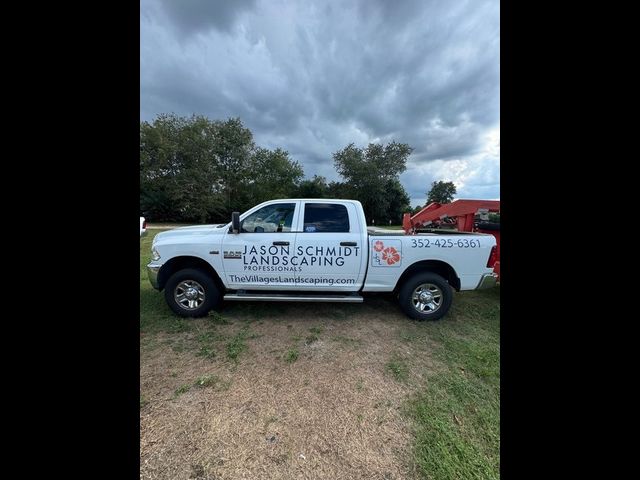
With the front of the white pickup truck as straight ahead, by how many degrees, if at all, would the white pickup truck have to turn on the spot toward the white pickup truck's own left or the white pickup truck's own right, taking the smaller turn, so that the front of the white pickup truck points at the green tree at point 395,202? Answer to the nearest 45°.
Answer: approximately 90° to the white pickup truck's own right

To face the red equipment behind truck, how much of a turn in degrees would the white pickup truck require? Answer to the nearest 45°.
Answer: approximately 135° to its right

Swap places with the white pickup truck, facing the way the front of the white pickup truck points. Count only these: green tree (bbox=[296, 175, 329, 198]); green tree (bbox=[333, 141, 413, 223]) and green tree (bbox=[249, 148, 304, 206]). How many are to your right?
3

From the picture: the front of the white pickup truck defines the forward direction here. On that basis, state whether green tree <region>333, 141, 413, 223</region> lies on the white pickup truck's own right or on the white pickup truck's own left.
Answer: on the white pickup truck's own right

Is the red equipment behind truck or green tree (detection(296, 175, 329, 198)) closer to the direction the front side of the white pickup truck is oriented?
the green tree

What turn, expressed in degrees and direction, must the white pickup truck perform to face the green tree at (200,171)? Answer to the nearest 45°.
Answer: approximately 45° to its right

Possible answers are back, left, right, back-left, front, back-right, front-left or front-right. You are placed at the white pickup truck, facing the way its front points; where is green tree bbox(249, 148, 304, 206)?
right

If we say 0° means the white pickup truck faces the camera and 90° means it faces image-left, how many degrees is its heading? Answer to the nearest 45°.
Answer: approximately 90°

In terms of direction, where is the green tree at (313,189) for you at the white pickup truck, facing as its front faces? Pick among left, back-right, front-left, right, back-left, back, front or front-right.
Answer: right
